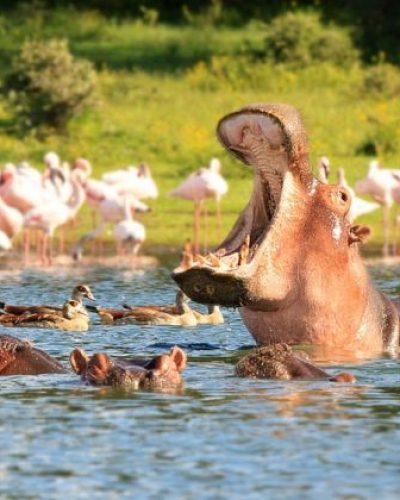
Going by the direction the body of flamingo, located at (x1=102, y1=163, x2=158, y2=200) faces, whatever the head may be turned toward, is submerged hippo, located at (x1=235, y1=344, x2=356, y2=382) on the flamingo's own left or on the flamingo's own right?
on the flamingo's own right

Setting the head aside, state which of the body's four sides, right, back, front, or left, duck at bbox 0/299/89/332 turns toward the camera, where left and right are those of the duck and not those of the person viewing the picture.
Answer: right

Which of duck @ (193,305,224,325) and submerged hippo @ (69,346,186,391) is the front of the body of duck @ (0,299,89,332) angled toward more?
the duck

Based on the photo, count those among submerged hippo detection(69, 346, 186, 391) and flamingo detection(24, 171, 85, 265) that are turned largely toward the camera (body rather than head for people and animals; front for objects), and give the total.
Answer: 1

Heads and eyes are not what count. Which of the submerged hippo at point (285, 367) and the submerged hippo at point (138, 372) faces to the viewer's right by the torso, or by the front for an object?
the submerged hippo at point (285, 367)

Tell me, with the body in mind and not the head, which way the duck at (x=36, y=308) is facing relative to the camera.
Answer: to the viewer's right

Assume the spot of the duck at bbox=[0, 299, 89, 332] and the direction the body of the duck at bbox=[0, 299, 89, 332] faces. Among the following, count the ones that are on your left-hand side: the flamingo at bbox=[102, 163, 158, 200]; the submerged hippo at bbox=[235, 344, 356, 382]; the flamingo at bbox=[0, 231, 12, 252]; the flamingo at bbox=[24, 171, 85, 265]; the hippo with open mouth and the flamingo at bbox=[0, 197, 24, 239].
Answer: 4

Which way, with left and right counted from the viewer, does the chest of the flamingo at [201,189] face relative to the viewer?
facing to the right of the viewer

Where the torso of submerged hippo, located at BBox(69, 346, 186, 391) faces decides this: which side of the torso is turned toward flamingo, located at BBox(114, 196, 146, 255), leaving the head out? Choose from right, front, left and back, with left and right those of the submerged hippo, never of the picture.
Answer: back

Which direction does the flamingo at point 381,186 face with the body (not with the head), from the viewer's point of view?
to the viewer's left

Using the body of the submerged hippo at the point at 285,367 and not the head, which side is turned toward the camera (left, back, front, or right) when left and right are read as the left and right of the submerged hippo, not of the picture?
right

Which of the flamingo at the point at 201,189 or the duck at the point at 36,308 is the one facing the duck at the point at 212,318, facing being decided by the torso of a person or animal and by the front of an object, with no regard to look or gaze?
the duck at the point at 36,308

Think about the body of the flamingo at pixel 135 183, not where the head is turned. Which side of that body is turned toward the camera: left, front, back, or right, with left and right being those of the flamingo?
right
